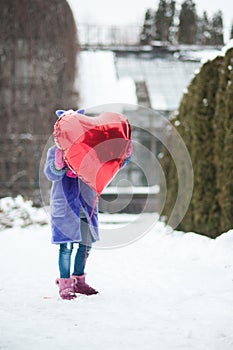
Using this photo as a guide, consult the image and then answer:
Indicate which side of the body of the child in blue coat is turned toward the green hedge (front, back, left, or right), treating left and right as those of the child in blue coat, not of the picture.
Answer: left
